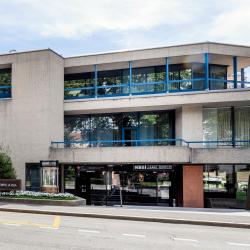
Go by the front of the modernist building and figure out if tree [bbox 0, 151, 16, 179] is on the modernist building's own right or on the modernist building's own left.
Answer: on the modernist building's own right

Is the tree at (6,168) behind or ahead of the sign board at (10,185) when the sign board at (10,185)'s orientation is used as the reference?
behind

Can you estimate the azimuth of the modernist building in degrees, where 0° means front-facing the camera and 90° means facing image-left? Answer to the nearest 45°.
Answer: approximately 0°
